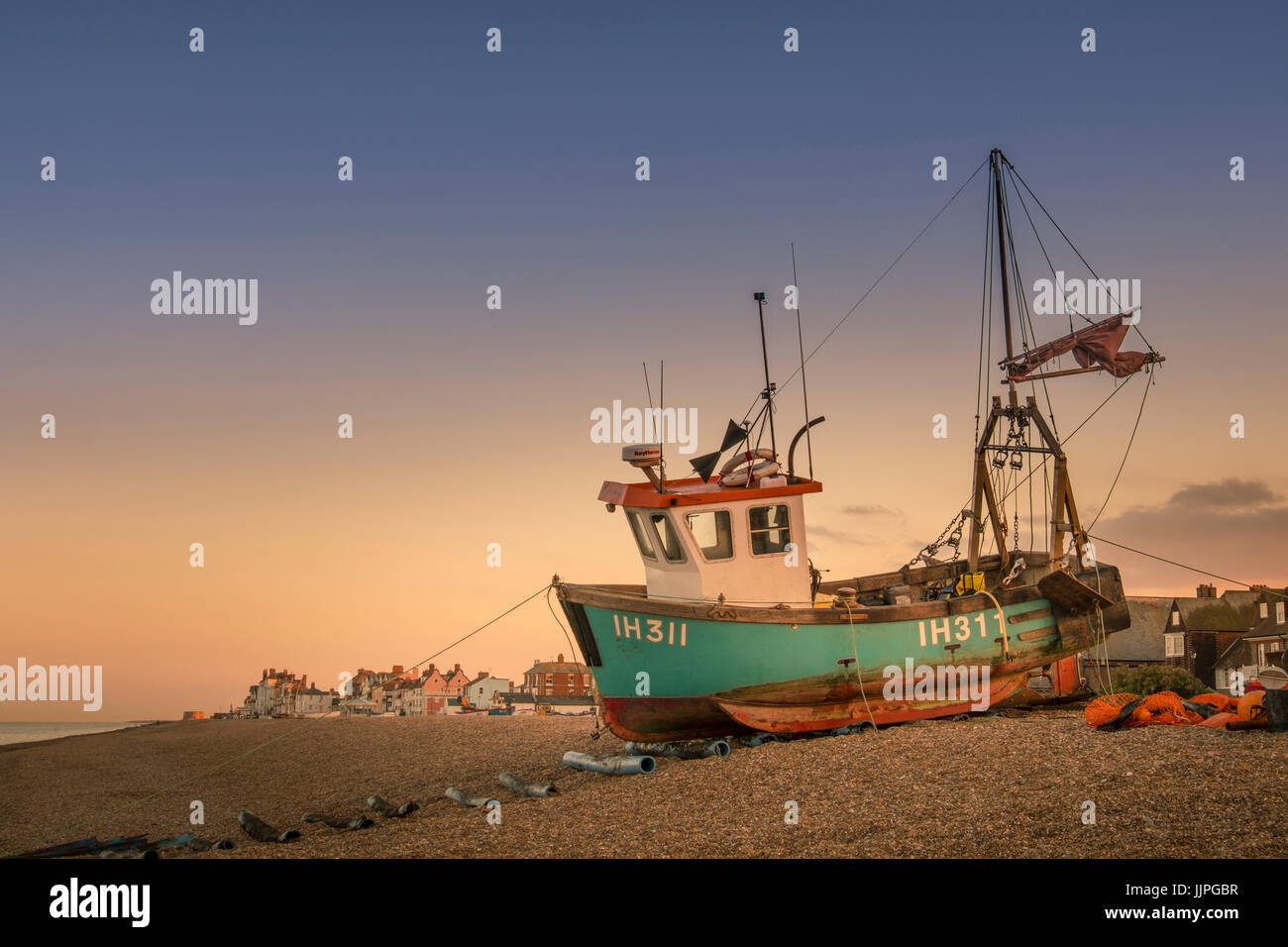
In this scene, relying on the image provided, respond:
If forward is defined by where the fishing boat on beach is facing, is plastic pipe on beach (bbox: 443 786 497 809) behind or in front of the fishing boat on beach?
in front

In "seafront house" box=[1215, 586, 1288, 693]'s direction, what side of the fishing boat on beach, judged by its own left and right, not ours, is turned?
back

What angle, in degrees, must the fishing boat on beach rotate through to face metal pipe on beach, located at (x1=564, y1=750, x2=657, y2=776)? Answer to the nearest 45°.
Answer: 0° — it already faces it

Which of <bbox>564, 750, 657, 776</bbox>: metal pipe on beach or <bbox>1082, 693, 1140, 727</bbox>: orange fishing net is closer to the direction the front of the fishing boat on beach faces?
the metal pipe on beach

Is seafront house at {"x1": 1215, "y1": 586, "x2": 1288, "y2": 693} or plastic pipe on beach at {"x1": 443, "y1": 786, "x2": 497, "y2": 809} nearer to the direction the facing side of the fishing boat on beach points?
the plastic pipe on beach

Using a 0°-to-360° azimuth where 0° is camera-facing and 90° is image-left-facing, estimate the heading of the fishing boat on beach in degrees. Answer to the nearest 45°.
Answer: approximately 45°

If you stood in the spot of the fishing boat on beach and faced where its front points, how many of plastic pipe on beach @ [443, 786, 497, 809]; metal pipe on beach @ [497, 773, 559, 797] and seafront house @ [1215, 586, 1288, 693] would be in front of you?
2

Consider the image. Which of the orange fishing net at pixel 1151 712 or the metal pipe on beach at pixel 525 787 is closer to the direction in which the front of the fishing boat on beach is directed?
the metal pipe on beach

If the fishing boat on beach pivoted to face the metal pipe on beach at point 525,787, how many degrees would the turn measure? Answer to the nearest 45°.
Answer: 0° — it already faces it

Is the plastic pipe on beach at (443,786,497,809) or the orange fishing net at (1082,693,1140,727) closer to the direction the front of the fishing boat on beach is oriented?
the plastic pipe on beach

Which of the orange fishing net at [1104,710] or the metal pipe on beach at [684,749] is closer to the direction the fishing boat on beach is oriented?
the metal pipe on beach
